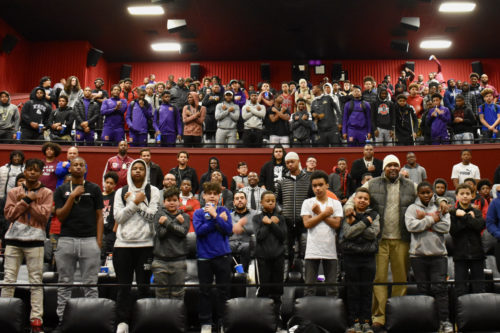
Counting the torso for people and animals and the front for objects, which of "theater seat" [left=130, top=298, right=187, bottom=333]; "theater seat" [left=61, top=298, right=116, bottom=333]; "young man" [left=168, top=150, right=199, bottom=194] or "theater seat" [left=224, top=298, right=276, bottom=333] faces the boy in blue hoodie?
the young man

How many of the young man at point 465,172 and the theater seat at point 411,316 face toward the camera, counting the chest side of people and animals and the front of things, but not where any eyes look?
2

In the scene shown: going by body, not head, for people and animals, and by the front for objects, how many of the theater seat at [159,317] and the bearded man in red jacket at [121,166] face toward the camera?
2

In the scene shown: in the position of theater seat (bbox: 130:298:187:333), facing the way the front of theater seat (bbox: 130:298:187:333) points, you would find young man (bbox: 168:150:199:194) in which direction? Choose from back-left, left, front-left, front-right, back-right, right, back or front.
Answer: back

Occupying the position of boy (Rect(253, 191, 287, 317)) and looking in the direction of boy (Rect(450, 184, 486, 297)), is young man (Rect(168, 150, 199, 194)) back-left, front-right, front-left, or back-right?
back-left

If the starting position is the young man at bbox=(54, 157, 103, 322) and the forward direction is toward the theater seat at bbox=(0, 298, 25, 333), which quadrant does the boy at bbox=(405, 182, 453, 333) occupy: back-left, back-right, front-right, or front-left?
back-left

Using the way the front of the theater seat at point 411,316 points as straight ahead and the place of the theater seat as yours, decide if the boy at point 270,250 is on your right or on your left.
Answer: on your right

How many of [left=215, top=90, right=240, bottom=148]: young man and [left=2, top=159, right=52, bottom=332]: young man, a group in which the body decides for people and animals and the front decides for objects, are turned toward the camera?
2

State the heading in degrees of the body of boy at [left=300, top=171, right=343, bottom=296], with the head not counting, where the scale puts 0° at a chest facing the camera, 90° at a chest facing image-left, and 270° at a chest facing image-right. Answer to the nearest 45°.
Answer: approximately 0°

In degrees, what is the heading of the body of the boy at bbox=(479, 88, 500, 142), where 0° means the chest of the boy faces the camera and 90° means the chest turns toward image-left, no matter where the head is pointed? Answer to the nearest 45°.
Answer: approximately 0°

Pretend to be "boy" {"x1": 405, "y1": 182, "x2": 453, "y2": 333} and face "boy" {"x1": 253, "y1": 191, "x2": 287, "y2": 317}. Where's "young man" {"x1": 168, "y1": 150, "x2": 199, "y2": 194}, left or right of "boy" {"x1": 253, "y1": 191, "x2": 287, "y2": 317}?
right
